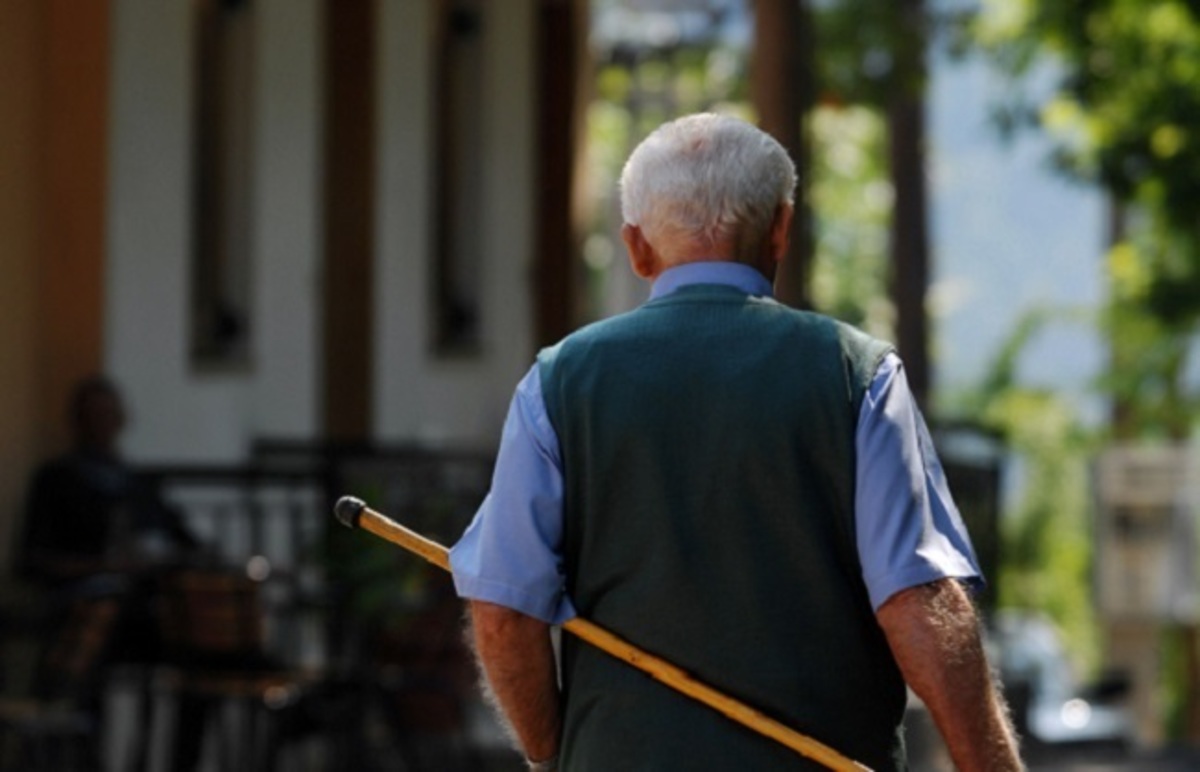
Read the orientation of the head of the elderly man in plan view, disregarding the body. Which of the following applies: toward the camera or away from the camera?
away from the camera

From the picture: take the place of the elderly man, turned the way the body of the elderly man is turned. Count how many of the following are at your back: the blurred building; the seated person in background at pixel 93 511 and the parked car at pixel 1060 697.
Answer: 0

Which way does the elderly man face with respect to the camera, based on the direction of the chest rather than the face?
away from the camera

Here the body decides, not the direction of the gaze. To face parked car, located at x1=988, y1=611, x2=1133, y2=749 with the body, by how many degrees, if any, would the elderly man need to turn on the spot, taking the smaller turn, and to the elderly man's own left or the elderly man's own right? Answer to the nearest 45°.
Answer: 0° — they already face it

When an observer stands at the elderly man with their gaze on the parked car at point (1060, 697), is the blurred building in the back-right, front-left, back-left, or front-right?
front-left

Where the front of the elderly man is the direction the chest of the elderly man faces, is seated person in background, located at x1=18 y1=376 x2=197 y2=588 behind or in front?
in front

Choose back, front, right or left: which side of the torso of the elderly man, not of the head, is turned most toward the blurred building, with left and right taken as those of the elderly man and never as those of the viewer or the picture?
front
